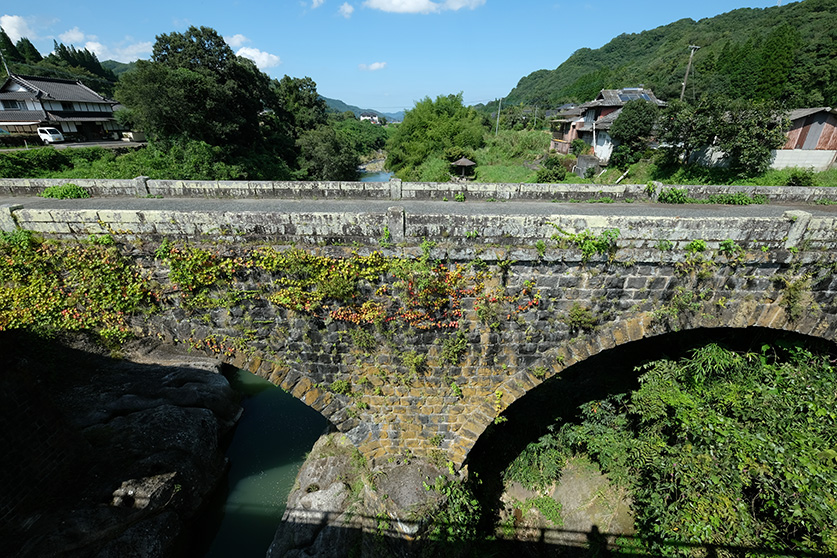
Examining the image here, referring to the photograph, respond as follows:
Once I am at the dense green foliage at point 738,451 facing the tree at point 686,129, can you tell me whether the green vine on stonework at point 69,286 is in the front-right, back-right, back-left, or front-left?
back-left

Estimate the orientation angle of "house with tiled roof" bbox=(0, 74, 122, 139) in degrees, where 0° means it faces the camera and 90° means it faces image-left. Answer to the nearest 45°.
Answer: approximately 315°

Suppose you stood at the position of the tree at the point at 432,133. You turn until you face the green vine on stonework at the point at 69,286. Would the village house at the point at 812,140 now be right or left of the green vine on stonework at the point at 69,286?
left
